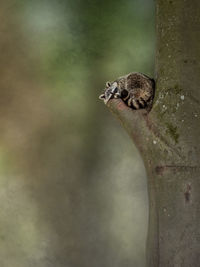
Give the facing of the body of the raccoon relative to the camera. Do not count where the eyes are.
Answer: to the viewer's left
